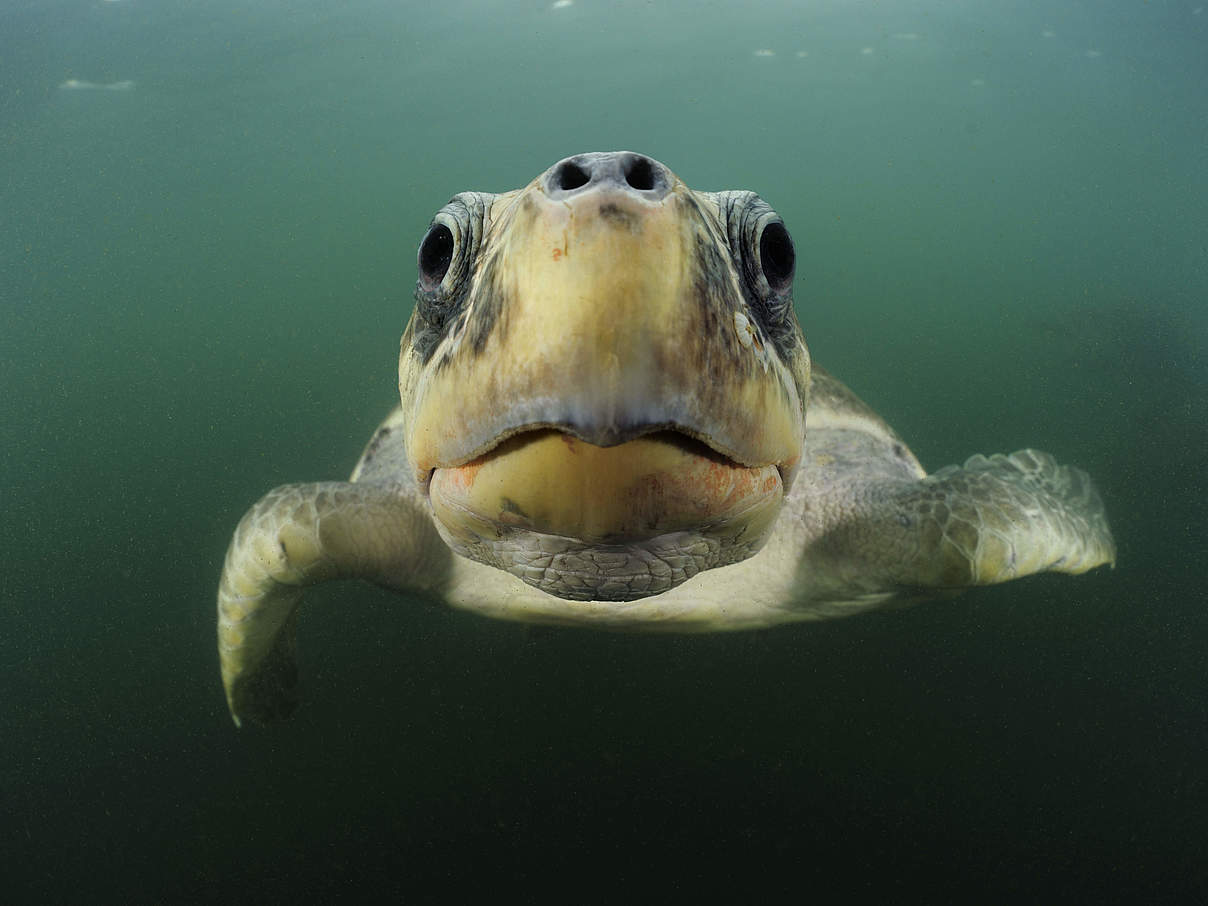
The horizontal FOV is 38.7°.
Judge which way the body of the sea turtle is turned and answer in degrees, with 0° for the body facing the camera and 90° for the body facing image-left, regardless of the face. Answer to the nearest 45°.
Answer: approximately 0°
